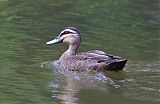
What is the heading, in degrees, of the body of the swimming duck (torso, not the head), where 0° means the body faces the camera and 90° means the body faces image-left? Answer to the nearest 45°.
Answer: approximately 90°
